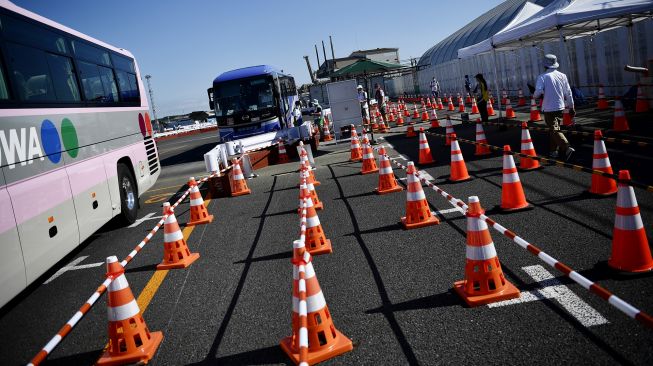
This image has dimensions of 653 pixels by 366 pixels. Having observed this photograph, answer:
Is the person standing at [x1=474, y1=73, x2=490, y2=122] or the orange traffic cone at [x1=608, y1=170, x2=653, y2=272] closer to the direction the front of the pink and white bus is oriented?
the orange traffic cone

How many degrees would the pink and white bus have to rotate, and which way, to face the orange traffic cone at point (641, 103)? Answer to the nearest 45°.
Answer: approximately 135° to its left

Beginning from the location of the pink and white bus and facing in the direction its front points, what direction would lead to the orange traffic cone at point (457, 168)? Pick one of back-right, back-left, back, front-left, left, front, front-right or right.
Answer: back-left

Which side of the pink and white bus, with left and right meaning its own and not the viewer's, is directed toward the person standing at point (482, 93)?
back

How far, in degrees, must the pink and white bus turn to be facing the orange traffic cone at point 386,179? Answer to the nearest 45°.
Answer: approximately 135° to its left

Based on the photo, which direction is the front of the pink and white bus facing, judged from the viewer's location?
facing the viewer and to the left of the viewer

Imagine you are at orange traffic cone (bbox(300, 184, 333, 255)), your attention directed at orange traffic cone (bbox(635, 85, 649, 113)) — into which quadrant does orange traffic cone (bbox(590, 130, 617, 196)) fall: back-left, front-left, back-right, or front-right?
front-right
